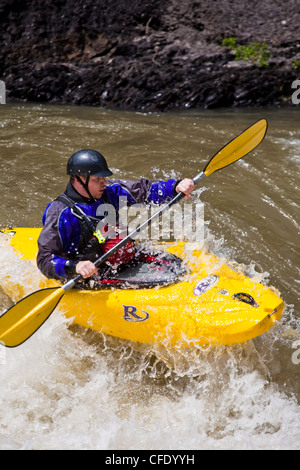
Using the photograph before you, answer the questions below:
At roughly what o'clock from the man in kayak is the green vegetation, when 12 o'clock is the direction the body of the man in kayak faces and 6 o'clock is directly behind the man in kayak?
The green vegetation is roughly at 8 o'clock from the man in kayak.

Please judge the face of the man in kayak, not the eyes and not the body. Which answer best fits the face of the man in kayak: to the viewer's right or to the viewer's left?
to the viewer's right

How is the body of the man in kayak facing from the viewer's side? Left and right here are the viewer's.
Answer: facing the viewer and to the right of the viewer

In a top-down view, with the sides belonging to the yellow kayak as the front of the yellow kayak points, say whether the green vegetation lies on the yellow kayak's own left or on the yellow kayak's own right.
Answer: on the yellow kayak's own left
